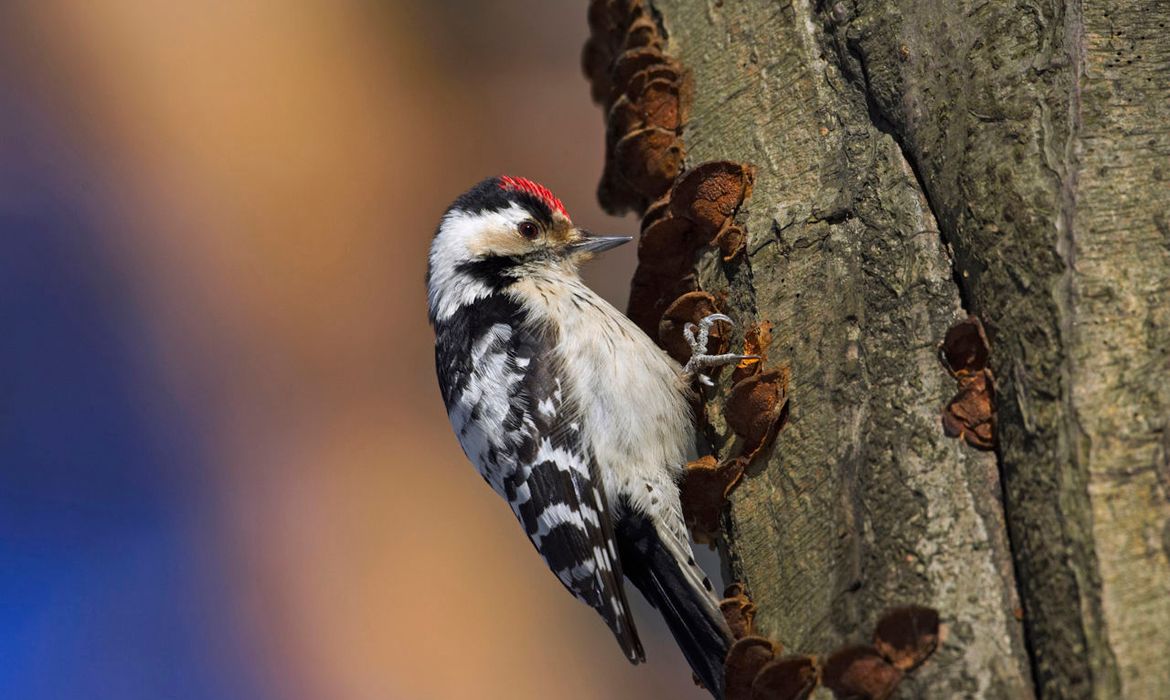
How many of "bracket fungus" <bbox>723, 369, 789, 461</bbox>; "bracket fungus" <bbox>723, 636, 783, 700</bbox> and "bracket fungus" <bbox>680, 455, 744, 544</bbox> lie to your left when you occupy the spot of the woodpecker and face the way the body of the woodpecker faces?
0

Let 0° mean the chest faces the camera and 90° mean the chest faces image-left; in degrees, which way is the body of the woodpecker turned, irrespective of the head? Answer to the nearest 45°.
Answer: approximately 270°

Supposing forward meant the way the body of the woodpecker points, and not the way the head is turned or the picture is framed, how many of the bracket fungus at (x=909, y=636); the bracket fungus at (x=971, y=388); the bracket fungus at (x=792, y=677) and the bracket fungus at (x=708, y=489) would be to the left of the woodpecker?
0

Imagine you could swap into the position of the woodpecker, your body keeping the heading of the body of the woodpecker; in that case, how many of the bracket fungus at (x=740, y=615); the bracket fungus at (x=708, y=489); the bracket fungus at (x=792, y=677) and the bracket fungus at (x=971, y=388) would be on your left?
0

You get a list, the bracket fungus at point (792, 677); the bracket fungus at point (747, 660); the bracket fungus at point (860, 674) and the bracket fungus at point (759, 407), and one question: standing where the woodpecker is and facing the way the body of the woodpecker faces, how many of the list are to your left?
0

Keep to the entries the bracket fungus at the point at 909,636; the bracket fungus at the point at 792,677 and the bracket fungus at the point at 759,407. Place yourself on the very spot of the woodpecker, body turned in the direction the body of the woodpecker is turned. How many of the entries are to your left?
0
